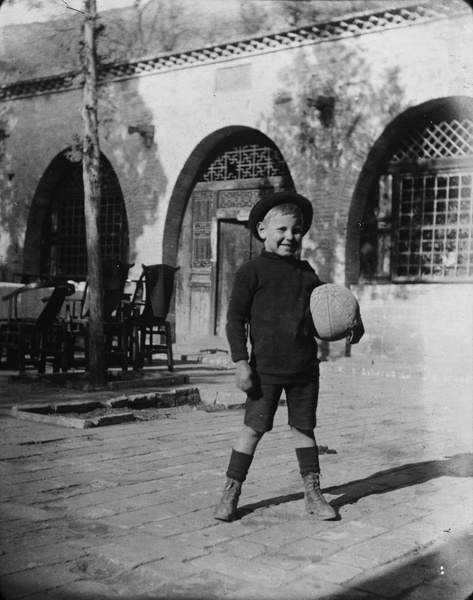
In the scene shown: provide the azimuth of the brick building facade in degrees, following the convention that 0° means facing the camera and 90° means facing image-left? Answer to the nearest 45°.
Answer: approximately 45°

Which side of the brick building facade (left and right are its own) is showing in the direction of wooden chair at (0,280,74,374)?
front

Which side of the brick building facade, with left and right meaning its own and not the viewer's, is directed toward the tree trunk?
front

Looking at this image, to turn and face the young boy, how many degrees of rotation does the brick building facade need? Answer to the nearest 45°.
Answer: approximately 45° to its left
